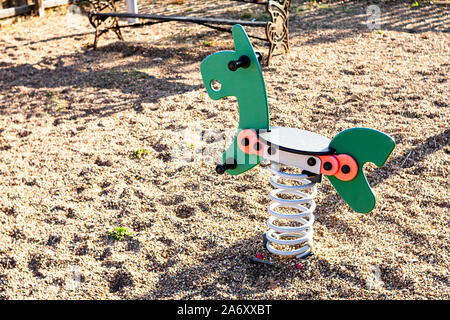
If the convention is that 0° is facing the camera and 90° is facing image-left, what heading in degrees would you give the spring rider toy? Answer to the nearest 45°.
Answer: approximately 135°

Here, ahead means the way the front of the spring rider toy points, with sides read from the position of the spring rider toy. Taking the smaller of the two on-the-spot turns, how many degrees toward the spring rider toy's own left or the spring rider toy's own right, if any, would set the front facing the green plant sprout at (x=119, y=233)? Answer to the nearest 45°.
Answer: approximately 45° to the spring rider toy's own left
